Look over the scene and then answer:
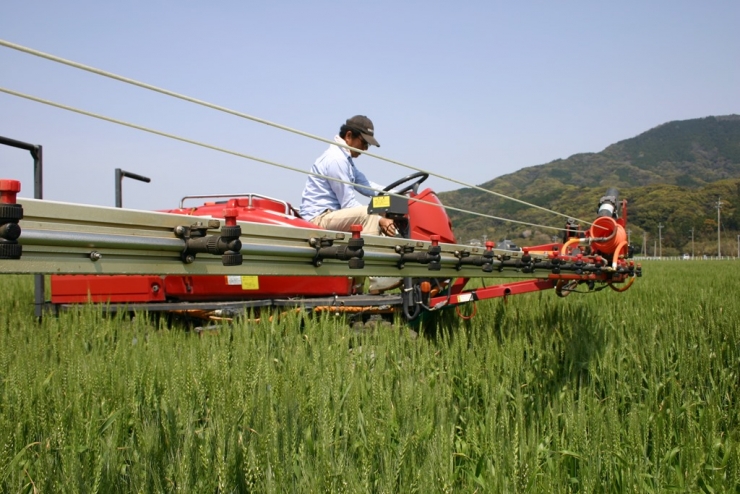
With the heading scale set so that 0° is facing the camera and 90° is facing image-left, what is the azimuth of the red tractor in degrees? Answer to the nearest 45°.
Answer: approximately 270°

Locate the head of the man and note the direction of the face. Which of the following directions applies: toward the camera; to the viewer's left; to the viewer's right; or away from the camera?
to the viewer's right

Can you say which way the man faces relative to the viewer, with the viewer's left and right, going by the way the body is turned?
facing to the right of the viewer
